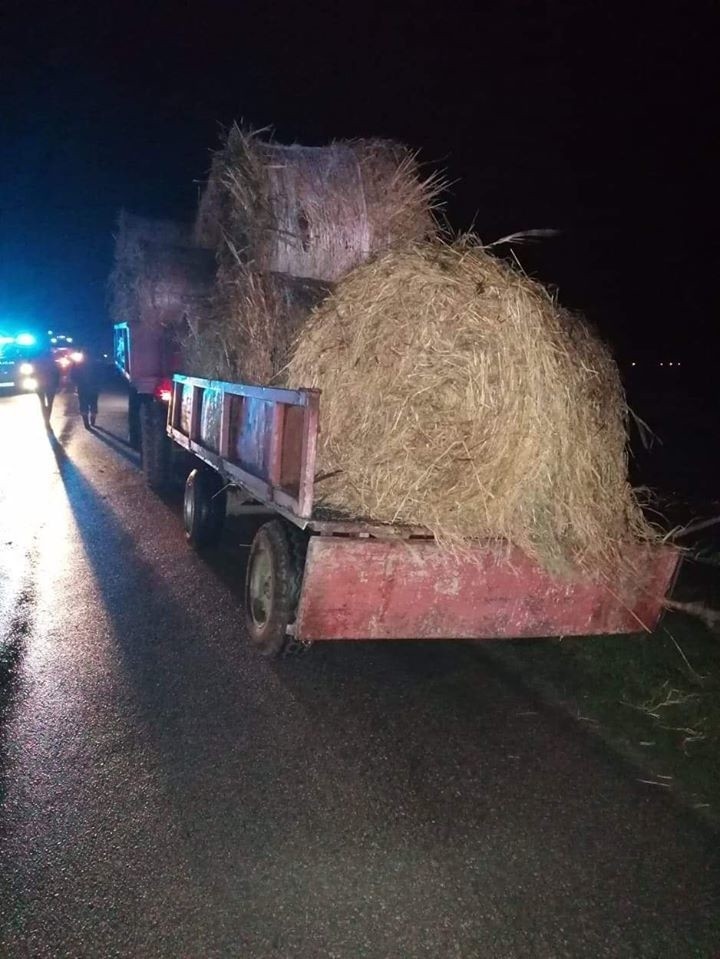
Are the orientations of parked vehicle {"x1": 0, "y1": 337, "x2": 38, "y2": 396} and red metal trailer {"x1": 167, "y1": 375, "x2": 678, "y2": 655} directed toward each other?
yes

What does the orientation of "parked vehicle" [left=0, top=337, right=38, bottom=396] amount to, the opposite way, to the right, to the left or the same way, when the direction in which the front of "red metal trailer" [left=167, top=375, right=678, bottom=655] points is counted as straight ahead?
the opposite way

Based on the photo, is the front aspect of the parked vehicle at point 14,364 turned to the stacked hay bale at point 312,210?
yes

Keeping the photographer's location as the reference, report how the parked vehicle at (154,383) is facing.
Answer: facing away from the viewer

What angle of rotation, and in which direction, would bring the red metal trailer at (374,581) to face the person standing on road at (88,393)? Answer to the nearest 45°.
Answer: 0° — it already faces them

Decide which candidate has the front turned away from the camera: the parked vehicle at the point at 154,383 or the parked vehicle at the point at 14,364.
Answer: the parked vehicle at the point at 154,383

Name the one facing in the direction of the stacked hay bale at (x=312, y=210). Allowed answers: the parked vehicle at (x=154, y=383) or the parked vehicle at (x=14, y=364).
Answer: the parked vehicle at (x=14, y=364)

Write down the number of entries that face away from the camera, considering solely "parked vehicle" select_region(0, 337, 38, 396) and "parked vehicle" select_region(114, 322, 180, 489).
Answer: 1

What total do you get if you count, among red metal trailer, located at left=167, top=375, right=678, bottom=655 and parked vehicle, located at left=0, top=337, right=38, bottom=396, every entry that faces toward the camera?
1

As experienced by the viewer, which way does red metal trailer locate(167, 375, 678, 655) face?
facing away from the viewer and to the left of the viewer

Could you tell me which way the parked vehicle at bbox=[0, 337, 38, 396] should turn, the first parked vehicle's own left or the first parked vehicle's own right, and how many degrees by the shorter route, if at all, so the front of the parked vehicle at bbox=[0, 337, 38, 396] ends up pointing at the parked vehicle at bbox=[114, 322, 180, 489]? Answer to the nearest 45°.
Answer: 0° — it already faces it

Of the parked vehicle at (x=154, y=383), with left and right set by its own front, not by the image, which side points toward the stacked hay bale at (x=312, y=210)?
back

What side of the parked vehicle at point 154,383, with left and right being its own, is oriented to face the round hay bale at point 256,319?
back

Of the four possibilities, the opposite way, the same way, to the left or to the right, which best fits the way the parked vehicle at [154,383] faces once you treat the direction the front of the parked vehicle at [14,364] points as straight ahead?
the opposite way

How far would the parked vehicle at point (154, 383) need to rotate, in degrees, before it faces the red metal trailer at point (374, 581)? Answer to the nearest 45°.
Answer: approximately 180°

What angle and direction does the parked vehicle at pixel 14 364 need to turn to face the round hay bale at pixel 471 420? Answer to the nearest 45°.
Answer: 0° — it already faces it

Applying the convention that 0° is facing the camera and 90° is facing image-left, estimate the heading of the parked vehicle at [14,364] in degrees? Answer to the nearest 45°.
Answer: approximately 0°
